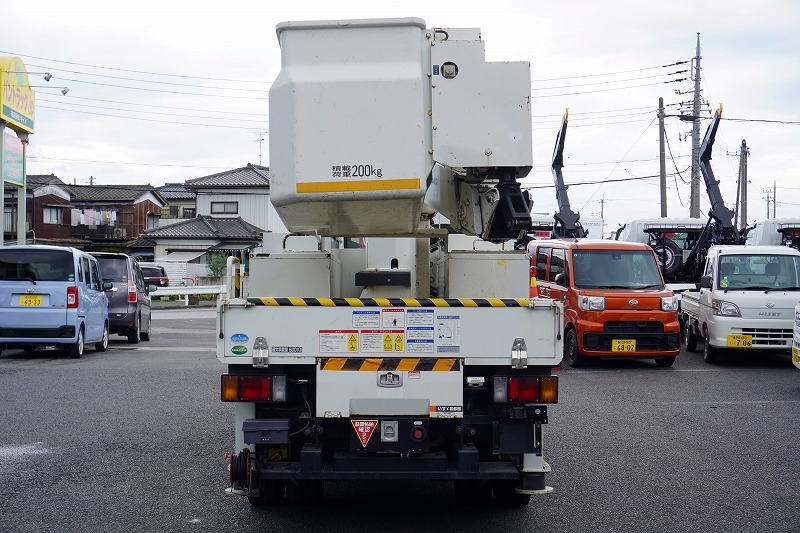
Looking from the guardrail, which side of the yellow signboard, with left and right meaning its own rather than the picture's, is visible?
left

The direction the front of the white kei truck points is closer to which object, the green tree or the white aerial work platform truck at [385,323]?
the white aerial work platform truck

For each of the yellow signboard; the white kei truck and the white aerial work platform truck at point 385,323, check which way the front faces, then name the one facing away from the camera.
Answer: the white aerial work platform truck

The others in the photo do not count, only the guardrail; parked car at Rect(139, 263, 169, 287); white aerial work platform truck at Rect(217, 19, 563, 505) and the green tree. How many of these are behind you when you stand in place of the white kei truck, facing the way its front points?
3

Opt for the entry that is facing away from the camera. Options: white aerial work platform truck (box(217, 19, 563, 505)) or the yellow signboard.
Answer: the white aerial work platform truck

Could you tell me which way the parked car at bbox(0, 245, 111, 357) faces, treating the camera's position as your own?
facing away from the viewer and to the right of the viewer

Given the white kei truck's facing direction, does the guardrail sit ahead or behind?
behind

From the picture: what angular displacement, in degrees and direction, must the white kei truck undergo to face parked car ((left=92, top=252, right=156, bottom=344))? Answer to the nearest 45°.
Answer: approximately 135° to its right

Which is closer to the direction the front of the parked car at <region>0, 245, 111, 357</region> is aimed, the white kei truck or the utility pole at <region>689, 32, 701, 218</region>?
the utility pole

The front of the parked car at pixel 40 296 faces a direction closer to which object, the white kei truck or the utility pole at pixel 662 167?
the utility pole

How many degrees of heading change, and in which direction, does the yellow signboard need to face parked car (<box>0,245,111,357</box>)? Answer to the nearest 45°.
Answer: approximately 45° to its right

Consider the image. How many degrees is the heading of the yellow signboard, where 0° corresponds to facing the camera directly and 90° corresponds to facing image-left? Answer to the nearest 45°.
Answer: approximately 315°

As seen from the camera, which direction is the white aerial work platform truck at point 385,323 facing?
away from the camera
